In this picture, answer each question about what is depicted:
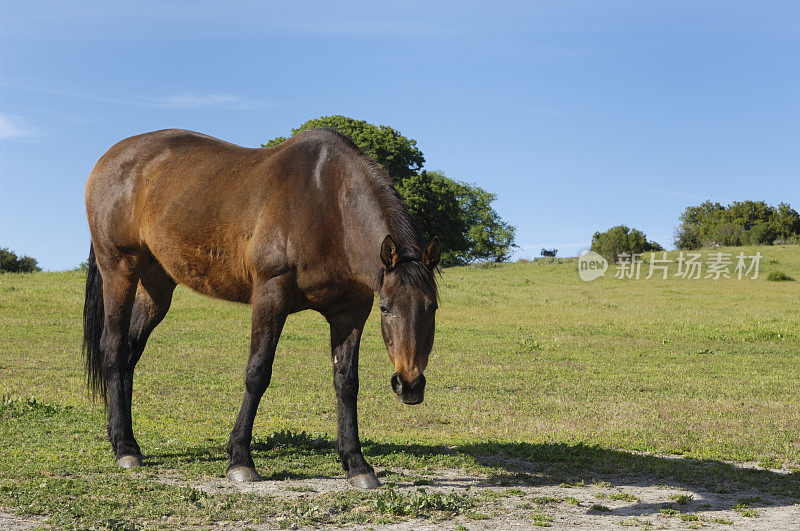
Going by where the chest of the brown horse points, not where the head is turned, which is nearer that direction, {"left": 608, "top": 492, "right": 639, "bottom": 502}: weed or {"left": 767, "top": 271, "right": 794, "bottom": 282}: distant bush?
the weed

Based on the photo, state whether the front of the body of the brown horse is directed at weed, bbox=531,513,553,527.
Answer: yes

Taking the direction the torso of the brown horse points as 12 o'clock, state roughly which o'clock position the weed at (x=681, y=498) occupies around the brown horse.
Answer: The weed is roughly at 11 o'clock from the brown horse.

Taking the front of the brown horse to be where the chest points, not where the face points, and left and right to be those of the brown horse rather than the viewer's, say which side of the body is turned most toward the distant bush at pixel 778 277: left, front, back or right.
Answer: left

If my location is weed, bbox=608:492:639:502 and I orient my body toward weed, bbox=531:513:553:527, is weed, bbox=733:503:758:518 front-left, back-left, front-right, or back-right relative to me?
back-left

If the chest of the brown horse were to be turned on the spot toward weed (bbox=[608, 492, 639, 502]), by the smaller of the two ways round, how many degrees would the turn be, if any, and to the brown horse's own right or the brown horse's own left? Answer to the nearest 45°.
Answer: approximately 45° to the brown horse's own left

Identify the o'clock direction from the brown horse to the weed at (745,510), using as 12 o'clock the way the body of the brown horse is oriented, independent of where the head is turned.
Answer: The weed is roughly at 11 o'clock from the brown horse.
